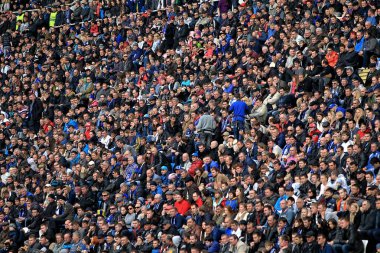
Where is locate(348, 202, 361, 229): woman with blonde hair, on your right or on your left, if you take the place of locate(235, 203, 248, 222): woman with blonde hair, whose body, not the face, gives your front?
on your left

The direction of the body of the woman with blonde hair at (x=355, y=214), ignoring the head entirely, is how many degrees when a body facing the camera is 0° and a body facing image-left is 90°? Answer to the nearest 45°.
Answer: approximately 45°

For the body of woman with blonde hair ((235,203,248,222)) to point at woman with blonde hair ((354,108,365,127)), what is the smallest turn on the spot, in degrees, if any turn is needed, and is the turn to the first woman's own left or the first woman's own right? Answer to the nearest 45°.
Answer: approximately 180°

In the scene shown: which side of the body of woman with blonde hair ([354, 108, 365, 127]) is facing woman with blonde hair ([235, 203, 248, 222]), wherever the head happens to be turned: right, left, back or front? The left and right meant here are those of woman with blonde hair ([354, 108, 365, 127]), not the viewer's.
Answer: front

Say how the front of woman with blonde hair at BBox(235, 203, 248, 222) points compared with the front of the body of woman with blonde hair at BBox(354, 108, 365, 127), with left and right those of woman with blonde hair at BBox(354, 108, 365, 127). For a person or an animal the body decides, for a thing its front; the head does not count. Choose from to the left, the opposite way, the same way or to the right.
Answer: the same way

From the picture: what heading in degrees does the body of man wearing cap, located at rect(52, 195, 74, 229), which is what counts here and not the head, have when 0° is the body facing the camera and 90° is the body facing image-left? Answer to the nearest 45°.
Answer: approximately 45°

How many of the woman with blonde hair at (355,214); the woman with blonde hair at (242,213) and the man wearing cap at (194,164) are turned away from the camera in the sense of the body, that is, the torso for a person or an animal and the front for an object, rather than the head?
0

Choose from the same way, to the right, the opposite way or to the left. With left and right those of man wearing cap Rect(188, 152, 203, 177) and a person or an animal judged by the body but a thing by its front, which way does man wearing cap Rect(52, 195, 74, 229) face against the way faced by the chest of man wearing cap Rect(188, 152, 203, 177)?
the same way

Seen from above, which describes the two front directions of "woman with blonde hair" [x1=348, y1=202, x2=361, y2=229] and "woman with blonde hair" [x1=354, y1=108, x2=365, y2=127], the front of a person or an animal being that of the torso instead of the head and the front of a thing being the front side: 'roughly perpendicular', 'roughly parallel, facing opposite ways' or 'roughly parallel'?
roughly parallel

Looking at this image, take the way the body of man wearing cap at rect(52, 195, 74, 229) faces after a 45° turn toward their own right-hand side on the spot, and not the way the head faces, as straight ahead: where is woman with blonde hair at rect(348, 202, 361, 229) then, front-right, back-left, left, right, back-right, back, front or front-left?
back-left
